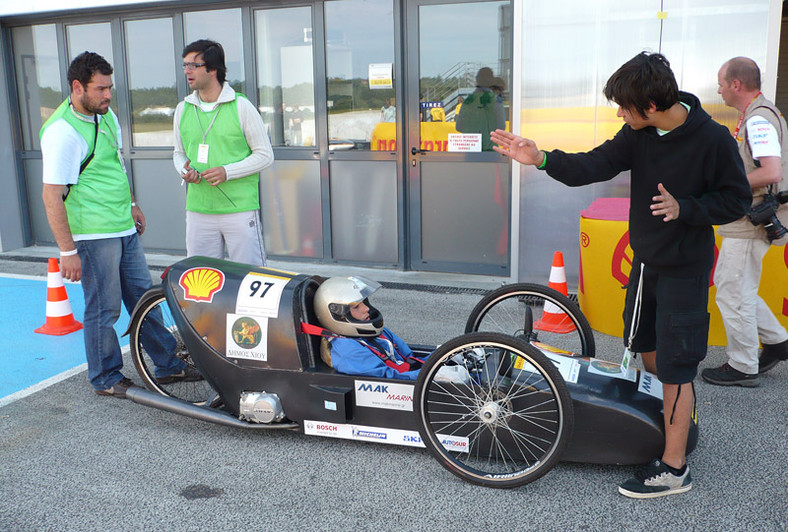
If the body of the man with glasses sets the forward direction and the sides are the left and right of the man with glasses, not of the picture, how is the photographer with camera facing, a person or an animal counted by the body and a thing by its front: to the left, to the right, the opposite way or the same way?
to the right

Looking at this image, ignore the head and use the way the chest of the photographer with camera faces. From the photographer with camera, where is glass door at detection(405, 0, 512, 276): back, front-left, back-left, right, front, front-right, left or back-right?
front-right

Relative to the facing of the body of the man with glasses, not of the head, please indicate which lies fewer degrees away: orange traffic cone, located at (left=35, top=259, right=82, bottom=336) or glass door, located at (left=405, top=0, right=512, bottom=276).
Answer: the orange traffic cone

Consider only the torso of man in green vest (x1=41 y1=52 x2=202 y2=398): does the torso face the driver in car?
yes

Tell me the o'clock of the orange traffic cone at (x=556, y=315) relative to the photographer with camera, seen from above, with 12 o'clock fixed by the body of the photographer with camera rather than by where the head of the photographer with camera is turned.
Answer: The orange traffic cone is roughly at 1 o'clock from the photographer with camera.

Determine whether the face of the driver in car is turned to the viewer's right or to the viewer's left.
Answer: to the viewer's right

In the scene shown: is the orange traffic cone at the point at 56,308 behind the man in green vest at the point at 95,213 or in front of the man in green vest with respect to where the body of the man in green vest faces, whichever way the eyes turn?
behind

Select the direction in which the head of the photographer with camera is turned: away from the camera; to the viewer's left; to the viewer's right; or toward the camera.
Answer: to the viewer's left

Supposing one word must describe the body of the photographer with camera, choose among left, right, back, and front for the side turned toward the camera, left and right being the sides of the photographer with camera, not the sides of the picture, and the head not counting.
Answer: left

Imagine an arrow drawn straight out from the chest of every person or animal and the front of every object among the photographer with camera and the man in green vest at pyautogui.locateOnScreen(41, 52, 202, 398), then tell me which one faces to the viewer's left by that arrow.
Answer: the photographer with camera

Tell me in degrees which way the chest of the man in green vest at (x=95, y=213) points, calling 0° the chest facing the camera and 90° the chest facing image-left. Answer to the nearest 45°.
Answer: approximately 315°

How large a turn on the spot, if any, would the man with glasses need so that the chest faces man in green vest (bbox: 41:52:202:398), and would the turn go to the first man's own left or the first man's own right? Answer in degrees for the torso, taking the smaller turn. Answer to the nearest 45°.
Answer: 0° — they already face them

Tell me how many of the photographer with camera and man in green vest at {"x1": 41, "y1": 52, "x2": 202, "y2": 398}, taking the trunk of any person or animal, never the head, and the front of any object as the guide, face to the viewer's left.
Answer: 1
